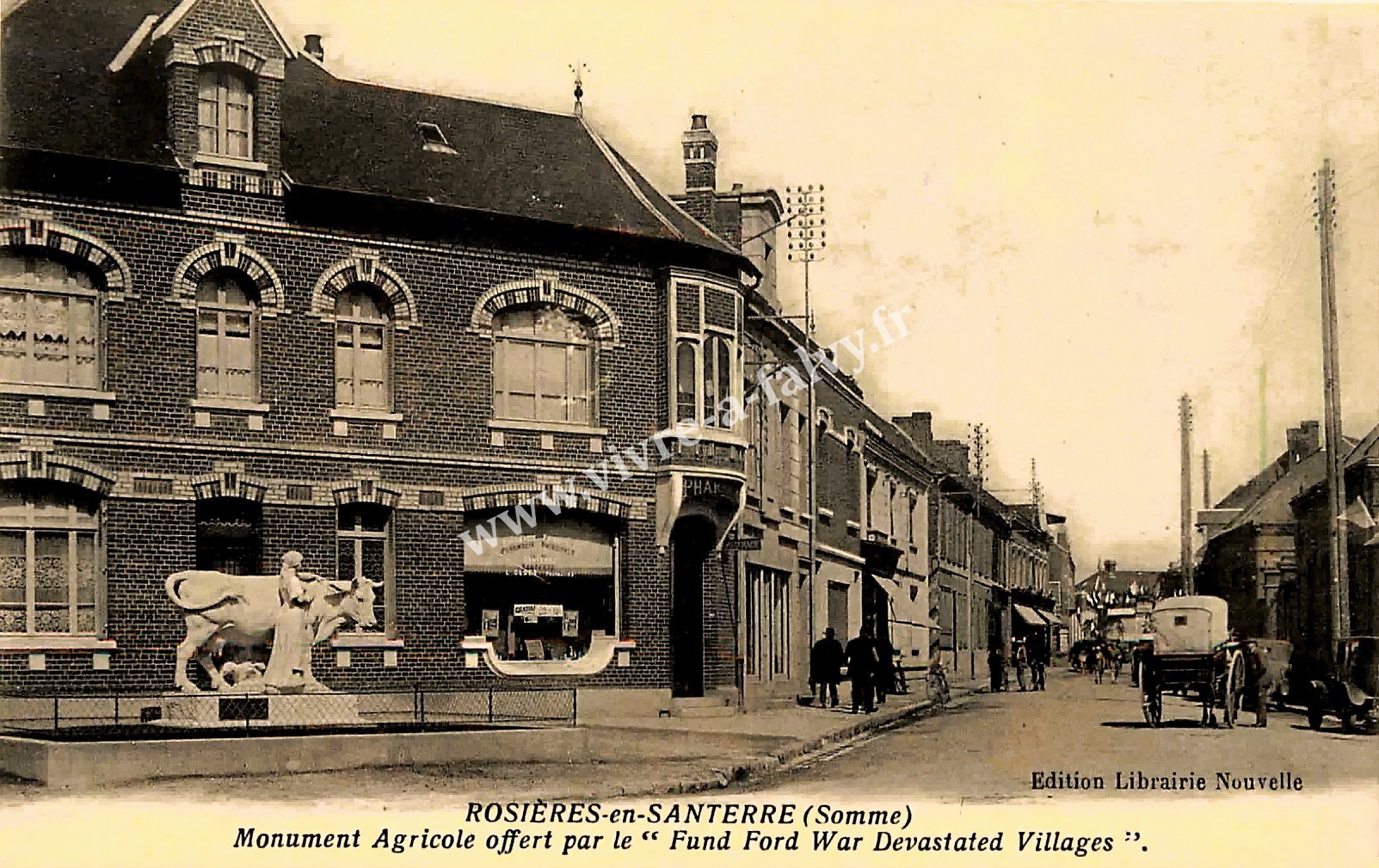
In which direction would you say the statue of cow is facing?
to the viewer's right

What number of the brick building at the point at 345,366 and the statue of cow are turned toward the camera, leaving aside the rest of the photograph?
1

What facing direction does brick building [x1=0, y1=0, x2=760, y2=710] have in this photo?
toward the camera

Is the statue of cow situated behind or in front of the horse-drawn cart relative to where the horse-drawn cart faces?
behind

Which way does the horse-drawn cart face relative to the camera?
away from the camera

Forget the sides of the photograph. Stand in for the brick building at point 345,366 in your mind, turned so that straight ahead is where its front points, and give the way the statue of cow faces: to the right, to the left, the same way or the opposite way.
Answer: to the left
